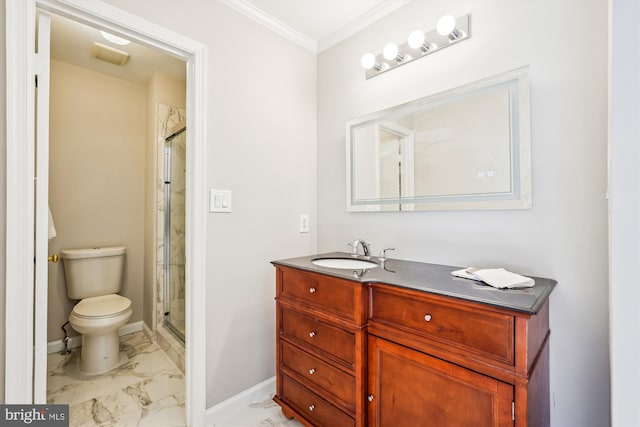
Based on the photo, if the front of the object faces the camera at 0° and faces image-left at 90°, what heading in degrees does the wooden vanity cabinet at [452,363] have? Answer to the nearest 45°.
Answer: approximately 45°

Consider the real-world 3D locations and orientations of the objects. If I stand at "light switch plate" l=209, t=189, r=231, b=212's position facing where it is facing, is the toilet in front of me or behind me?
behind

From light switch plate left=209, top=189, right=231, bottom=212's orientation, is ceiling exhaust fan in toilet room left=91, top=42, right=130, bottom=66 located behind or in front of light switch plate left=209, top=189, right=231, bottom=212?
behind

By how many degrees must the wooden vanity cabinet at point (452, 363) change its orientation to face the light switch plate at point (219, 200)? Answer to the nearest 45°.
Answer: approximately 45° to its right

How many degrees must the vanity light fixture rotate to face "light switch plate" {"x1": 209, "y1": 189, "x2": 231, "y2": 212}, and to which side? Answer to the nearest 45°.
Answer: approximately 45° to its right

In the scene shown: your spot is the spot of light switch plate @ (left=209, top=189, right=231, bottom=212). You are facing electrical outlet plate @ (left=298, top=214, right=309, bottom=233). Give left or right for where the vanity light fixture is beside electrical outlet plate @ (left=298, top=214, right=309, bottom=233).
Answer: right

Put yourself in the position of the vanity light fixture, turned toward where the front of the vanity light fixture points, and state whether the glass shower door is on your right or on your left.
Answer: on your right

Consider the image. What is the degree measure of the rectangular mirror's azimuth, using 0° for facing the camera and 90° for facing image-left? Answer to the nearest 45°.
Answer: approximately 45°

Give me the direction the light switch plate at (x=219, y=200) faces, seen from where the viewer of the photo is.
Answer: facing the viewer and to the right of the viewer

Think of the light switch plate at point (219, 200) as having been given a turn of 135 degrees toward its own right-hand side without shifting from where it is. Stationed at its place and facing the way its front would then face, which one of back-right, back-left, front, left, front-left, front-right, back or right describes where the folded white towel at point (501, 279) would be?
back-left

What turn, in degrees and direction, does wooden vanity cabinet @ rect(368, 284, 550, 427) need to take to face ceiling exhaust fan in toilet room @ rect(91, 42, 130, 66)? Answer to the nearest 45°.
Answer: approximately 45° to its right

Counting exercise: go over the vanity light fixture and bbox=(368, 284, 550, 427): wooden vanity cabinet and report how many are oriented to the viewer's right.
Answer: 0
